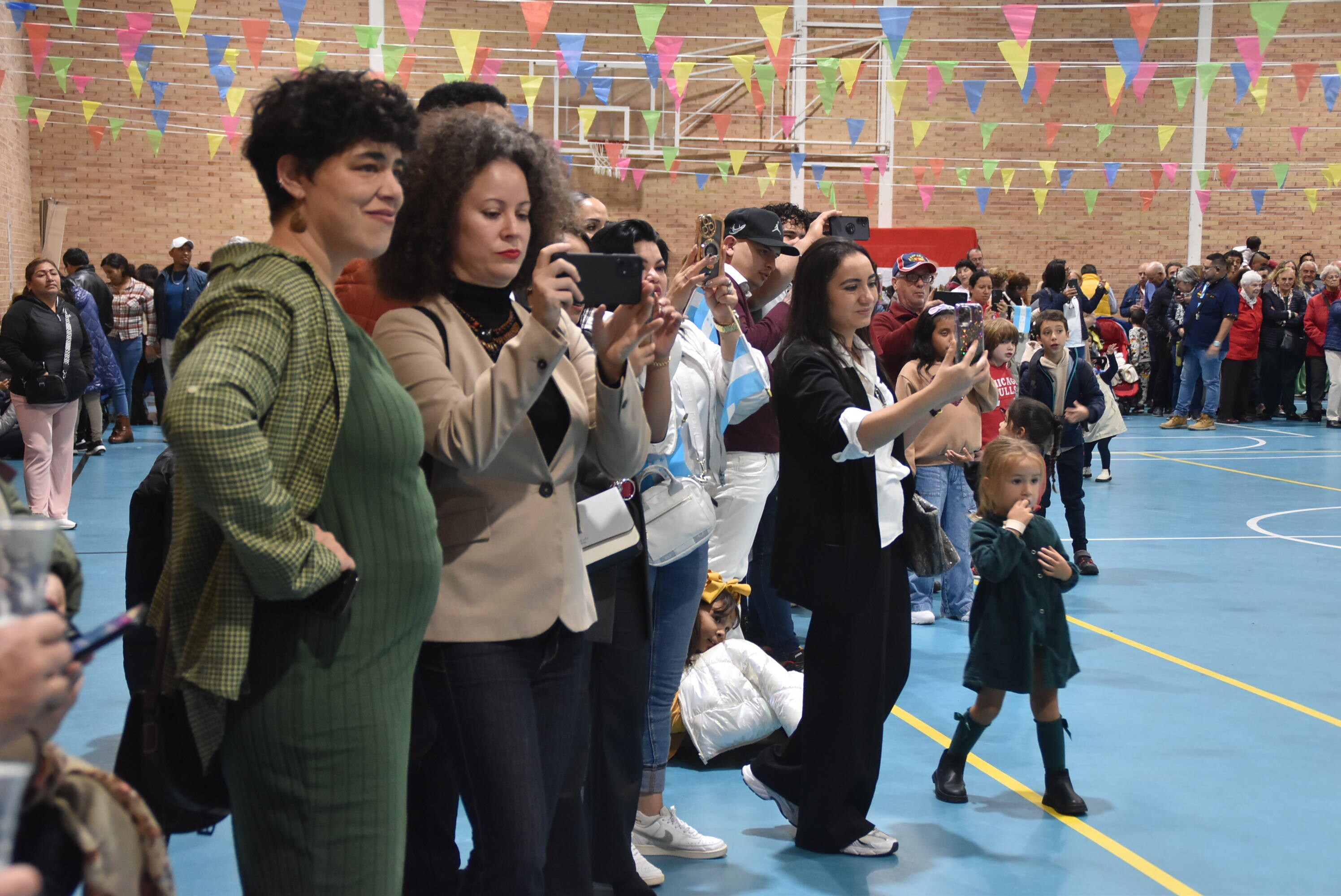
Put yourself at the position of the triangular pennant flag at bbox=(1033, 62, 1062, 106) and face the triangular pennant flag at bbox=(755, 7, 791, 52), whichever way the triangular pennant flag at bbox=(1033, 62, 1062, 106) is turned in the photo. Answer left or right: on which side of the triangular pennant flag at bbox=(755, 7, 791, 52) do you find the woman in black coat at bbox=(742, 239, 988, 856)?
left

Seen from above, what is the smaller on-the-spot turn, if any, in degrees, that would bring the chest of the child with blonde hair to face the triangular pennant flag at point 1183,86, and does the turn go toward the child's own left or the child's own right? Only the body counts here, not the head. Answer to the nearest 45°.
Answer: approximately 135° to the child's own left

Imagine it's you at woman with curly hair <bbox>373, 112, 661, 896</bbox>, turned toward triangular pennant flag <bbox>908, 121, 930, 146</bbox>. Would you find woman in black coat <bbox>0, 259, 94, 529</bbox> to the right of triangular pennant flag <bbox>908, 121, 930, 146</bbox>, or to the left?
left

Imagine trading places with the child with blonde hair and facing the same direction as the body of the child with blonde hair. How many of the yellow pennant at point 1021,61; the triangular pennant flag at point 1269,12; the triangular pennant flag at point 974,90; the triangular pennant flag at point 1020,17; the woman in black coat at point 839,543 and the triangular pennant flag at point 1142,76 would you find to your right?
1

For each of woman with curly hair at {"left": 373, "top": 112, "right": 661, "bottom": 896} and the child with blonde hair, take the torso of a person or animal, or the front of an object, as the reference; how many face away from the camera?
0

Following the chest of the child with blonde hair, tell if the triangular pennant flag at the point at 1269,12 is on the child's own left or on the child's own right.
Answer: on the child's own left

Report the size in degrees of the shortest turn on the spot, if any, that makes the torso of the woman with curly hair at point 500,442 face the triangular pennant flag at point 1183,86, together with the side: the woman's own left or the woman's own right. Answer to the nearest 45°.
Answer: approximately 90° to the woman's own left

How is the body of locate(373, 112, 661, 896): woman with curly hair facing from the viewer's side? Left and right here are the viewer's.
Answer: facing the viewer and to the right of the viewer

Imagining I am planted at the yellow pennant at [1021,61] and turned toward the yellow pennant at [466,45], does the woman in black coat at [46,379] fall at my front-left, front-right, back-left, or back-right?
front-left

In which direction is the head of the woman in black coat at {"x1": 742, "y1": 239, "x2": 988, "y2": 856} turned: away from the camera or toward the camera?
toward the camera

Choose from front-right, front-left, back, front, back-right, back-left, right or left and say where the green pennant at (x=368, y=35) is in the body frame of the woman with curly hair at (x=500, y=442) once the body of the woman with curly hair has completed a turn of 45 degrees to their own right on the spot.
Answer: back

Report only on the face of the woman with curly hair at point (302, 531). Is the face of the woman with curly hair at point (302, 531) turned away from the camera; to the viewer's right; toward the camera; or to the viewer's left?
to the viewer's right

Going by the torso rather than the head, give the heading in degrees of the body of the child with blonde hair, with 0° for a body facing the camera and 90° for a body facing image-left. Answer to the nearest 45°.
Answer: approximately 315°

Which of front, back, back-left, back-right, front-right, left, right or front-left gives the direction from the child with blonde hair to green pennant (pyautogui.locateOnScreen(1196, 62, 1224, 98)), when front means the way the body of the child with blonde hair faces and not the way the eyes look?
back-left
